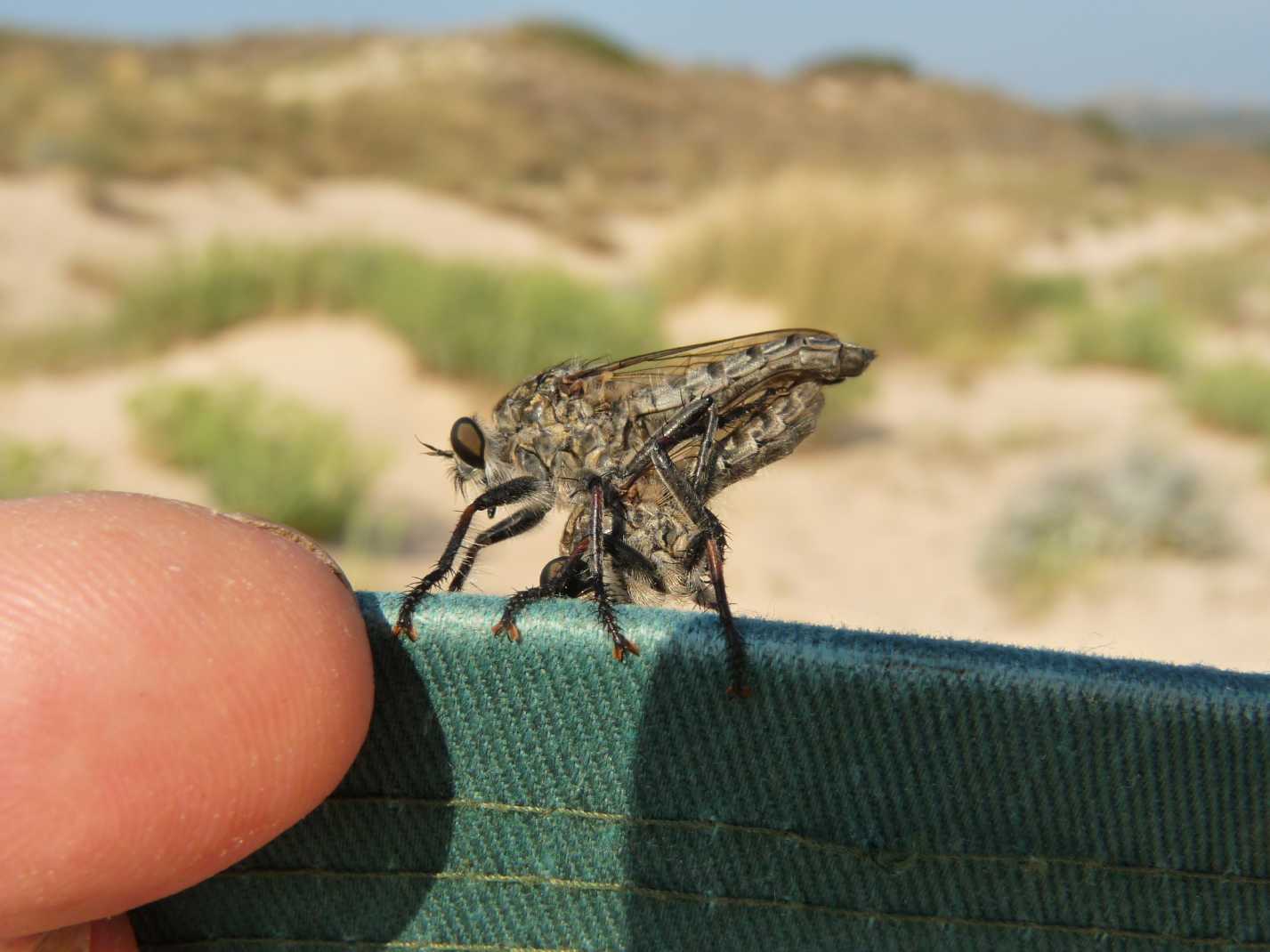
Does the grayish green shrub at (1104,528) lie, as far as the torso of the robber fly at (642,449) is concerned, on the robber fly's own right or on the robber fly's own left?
on the robber fly's own right

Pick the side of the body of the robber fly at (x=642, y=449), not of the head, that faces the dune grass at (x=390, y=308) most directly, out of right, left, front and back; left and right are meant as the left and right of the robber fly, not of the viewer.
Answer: right

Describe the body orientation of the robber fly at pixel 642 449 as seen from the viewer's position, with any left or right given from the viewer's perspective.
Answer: facing to the left of the viewer

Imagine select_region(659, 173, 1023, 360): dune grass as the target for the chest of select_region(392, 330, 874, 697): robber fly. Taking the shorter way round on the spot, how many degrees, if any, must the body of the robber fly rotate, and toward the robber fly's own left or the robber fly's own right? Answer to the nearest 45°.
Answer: approximately 90° to the robber fly's own right

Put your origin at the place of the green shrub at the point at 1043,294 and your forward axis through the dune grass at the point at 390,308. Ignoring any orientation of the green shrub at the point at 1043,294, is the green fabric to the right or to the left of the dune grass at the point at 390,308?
left

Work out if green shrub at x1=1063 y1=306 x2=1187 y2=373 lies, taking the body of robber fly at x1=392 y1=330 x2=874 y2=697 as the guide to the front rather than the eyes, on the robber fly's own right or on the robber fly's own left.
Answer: on the robber fly's own right

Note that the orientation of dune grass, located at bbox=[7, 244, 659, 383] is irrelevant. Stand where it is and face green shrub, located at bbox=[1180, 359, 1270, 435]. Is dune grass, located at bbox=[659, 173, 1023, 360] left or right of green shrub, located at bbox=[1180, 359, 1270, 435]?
left
